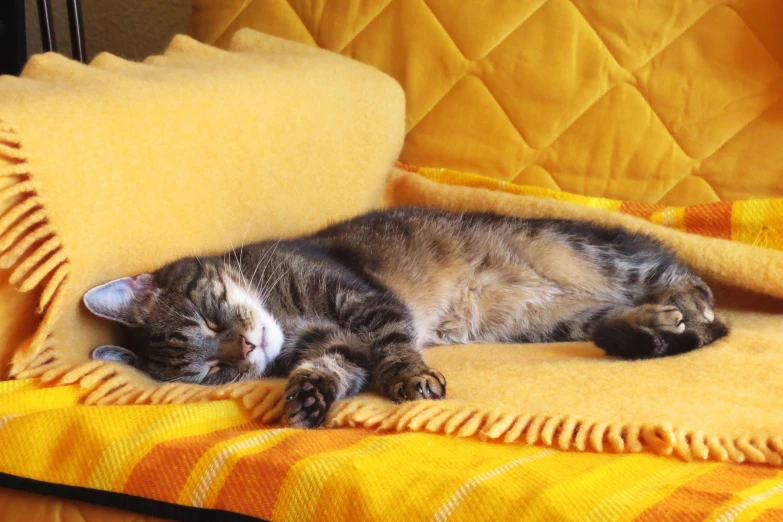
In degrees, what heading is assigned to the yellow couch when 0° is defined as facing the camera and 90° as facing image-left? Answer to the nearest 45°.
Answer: approximately 0°
